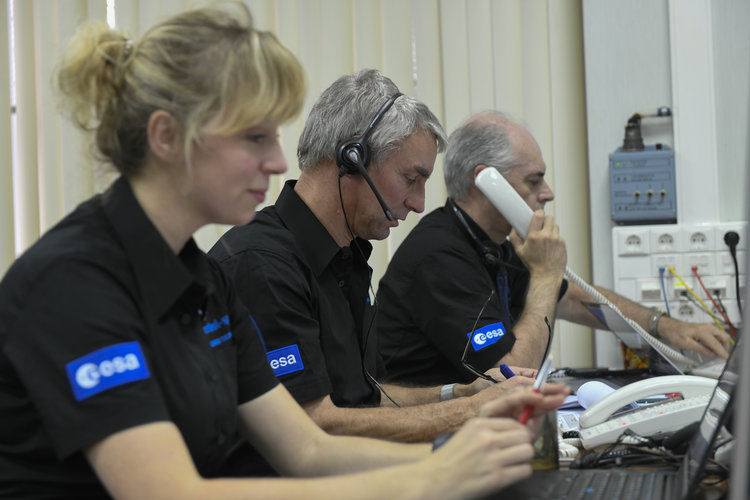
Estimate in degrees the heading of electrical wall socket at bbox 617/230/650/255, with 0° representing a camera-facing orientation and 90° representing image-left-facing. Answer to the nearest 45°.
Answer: approximately 0°

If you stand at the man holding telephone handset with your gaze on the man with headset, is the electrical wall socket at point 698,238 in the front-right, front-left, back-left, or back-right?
back-left

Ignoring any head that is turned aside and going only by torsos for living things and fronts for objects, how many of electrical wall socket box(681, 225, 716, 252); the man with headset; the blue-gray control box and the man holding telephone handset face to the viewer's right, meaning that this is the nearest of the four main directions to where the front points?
2

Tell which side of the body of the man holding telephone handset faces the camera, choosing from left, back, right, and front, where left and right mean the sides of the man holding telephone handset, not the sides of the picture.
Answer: right

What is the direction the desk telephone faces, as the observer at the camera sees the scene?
facing to the left of the viewer

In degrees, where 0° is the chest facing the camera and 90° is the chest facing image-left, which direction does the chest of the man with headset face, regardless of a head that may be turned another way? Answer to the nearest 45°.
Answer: approximately 270°

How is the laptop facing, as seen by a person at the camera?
facing to the left of the viewer

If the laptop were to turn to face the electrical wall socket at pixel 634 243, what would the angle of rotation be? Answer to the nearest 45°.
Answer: approximately 90° to its right
